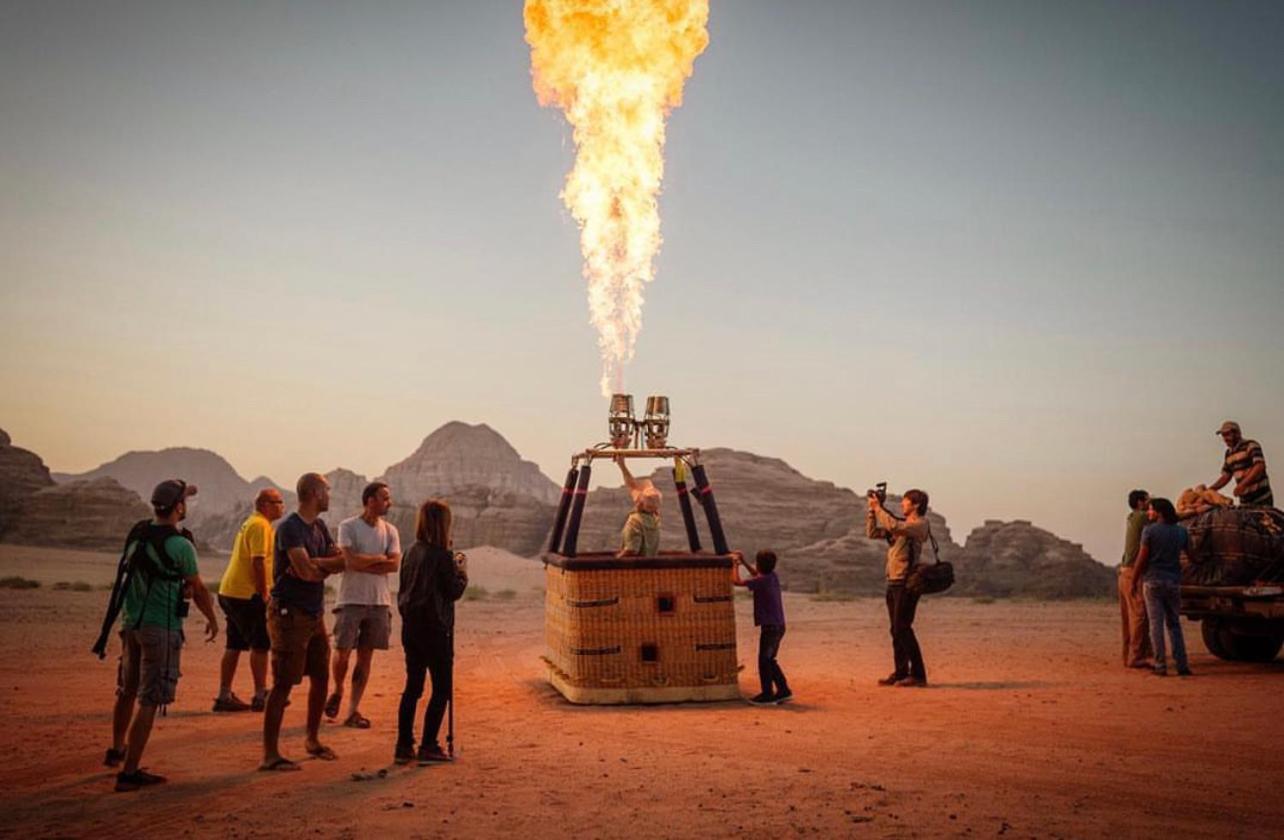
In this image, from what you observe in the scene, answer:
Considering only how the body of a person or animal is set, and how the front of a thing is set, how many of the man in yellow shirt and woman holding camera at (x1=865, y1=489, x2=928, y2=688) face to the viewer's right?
1

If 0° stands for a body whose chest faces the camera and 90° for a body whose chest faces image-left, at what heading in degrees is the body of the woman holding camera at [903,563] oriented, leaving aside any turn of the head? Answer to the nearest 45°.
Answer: approximately 90°

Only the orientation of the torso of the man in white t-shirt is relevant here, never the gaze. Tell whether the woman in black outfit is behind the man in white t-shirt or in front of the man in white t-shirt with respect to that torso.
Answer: in front

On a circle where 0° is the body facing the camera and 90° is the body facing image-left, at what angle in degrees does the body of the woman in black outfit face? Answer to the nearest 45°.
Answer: approximately 225°

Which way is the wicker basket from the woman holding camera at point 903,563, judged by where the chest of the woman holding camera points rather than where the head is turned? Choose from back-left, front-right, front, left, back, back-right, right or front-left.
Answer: front-left

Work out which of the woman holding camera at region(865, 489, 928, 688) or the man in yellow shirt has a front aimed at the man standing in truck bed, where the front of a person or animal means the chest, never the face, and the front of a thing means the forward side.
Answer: the man in yellow shirt

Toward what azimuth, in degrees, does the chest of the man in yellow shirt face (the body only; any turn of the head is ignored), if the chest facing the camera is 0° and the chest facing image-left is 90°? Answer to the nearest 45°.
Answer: approximately 270°

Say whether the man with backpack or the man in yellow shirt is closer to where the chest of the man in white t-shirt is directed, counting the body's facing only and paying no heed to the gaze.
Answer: the man with backpack

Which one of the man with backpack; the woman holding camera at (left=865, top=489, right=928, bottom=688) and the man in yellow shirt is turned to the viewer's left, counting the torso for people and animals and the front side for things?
the woman holding camera

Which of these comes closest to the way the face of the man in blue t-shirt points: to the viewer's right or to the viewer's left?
to the viewer's right

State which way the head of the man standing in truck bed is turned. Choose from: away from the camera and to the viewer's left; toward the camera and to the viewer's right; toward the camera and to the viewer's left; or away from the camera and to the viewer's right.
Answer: toward the camera and to the viewer's left

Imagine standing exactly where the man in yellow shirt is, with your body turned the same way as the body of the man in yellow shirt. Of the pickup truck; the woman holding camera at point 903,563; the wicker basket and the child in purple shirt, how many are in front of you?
4

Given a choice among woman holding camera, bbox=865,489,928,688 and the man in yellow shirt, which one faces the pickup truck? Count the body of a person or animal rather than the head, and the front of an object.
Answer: the man in yellow shirt

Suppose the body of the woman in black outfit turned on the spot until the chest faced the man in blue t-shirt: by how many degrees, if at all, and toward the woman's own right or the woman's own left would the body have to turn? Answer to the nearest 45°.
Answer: approximately 135° to the woman's own left
